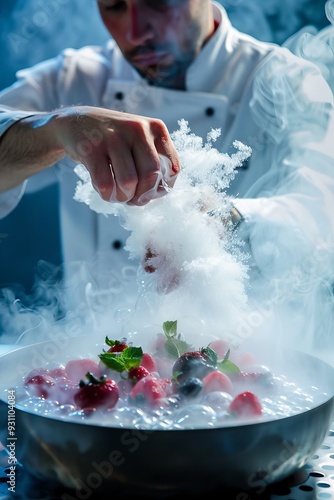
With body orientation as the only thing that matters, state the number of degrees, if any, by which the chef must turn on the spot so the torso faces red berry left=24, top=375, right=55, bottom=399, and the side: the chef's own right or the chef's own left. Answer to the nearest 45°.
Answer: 0° — they already face it

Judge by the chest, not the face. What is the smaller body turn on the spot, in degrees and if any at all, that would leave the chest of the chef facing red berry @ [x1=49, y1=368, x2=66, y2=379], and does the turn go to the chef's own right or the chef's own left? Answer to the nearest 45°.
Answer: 0° — they already face it

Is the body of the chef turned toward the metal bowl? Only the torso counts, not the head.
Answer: yes

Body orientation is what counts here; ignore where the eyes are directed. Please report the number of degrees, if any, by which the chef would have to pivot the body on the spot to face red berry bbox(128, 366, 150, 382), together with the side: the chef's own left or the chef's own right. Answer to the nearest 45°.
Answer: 0° — they already face it

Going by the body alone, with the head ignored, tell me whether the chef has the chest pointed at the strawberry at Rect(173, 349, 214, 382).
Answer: yes

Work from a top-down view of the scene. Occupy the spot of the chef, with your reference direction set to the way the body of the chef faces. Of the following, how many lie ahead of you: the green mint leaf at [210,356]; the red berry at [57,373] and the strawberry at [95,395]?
3

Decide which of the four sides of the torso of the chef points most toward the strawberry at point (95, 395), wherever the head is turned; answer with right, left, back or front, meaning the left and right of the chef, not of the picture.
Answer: front

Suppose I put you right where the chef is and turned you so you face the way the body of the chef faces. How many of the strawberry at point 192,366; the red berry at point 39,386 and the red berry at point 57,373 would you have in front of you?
3

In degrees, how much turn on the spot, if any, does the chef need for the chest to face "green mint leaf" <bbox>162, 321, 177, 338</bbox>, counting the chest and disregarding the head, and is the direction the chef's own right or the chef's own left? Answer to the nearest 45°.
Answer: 0° — they already face it

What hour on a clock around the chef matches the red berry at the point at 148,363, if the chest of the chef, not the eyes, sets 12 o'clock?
The red berry is roughly at 12 o'clock from the chef.

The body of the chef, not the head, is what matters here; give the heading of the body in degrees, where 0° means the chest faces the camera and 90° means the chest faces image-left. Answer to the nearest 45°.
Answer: approximately 0°

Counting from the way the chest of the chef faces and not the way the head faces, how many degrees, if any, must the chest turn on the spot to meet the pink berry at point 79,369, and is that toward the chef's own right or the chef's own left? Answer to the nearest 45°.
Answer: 0° — they already face it

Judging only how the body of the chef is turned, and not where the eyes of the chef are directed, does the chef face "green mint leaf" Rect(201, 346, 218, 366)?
yes
